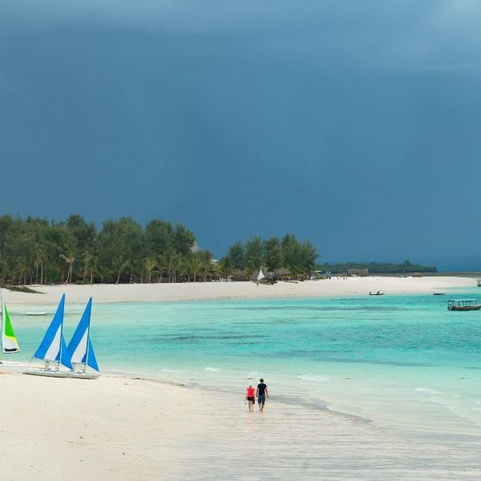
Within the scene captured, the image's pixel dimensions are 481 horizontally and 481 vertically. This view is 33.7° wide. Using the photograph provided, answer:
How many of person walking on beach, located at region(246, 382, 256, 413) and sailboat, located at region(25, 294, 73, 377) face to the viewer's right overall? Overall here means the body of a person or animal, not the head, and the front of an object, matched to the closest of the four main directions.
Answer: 1

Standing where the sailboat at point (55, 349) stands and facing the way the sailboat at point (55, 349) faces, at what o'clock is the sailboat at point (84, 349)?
the sailboat at point (84, 349) is roughly at 1 o'clock from the sailboat at point (55, 349).

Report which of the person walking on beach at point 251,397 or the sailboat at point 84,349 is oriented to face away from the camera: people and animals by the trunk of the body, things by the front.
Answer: the person walking on beach

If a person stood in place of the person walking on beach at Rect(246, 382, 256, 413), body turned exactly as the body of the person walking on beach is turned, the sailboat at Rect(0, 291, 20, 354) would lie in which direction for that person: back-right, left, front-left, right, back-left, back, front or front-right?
front-left

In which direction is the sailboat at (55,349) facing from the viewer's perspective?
to the viewer's right

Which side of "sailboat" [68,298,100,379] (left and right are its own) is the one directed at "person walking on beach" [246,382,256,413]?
front

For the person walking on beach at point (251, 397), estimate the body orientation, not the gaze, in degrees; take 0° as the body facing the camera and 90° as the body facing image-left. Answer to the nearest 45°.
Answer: approximately 180°

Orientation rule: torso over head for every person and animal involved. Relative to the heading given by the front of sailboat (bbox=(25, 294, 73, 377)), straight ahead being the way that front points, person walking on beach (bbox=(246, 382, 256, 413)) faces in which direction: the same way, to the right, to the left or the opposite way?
to the left

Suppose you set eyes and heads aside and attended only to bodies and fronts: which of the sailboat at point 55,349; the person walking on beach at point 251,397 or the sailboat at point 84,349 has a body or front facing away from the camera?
the person walking on beach

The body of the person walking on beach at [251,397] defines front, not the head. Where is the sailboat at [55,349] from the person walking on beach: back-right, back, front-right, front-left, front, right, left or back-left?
front-left
